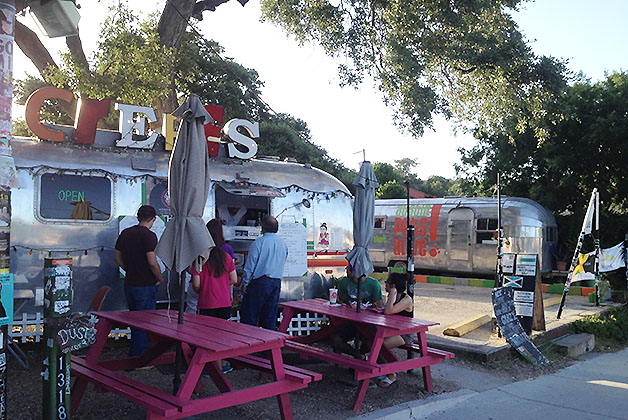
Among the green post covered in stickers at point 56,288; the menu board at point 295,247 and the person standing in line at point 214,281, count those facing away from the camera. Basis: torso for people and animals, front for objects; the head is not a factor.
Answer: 1

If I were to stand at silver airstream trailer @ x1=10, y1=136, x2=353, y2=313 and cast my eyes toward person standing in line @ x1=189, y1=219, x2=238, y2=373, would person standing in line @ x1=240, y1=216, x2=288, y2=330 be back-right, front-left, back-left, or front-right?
front-left

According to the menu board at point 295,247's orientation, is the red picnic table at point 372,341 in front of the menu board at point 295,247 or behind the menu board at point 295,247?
in front

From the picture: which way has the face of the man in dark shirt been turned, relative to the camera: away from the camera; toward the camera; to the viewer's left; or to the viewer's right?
away from the camera

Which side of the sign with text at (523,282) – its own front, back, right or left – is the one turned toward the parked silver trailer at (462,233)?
back

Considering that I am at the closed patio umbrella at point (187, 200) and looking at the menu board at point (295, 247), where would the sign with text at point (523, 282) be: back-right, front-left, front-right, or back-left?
front-right

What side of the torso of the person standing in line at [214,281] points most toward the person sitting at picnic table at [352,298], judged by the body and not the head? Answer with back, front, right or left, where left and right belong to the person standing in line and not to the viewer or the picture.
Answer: right

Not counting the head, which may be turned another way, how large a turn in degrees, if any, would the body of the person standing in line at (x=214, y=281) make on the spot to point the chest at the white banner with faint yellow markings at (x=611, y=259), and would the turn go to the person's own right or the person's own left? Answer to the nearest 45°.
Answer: approximately 45° to the person's own right

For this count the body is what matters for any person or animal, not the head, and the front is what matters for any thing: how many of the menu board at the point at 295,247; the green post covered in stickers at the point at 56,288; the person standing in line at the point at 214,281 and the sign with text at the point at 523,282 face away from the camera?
1

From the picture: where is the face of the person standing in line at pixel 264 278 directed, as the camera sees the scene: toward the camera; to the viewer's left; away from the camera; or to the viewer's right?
away from the camera

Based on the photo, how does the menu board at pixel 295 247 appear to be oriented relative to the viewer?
toward the camera

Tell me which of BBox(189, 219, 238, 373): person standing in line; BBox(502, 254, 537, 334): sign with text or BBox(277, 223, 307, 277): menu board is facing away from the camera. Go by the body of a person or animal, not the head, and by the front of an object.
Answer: the person standing in line

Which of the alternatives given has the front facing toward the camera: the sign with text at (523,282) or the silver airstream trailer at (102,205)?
the sign with text

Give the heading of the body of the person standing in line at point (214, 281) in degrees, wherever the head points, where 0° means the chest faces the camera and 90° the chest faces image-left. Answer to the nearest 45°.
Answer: approximately 180°
